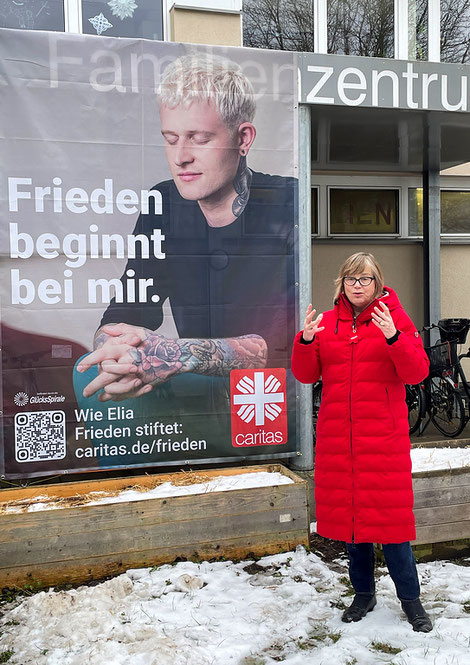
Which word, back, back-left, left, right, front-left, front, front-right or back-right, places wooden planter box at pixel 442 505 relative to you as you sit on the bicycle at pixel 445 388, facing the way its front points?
back-left

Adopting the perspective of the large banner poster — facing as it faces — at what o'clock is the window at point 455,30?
The window is roughly at 8 o'clock from the large banner poster.

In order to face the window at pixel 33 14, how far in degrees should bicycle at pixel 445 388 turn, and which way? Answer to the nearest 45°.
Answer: approximately 90° to its left

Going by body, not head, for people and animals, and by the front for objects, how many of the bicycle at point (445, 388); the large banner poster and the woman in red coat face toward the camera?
2

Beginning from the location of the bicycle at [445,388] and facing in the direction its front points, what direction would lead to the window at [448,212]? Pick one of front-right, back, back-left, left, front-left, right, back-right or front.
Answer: front-right

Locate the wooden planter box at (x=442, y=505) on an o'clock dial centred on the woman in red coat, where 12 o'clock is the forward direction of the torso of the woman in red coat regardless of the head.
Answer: The wooden planter box is roughly at 7 o'clock from the woman in red coat.

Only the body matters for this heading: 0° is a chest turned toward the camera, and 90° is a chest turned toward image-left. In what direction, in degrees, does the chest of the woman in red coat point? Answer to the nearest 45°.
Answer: approximately 0°

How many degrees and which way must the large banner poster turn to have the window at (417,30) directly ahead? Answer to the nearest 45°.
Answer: approximately 135° to its left

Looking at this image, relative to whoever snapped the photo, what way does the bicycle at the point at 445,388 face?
facing away from the viewer and to the left of the viewer

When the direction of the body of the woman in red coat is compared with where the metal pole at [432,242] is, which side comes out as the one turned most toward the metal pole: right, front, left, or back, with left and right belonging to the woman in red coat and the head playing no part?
back
